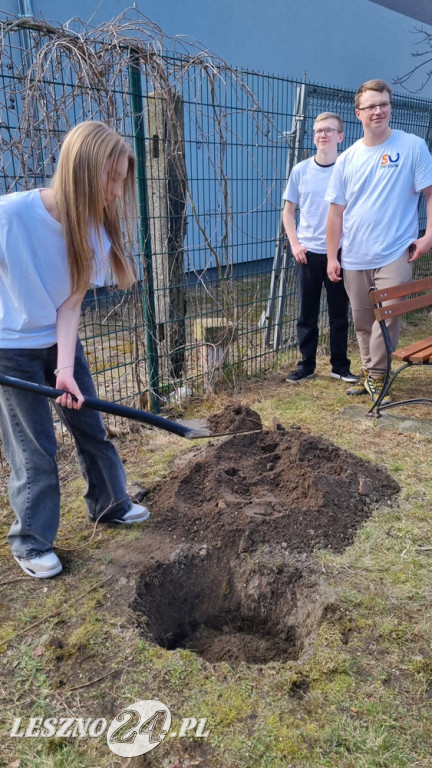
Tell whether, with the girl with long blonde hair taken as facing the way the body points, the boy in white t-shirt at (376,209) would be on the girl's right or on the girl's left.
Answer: on the girl's left

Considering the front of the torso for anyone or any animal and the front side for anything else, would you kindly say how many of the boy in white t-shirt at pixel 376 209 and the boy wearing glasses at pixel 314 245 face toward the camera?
2

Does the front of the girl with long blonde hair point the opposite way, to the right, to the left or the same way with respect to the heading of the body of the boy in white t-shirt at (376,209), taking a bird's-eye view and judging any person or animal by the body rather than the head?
to the left

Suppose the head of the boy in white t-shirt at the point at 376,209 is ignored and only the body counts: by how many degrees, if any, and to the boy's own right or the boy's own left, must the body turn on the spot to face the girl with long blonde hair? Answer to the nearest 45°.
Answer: approximately 45° to the boy's own right

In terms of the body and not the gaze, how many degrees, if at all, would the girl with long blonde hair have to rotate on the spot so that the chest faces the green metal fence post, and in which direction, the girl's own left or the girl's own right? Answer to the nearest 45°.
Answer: approximately 135° to the girl's own left

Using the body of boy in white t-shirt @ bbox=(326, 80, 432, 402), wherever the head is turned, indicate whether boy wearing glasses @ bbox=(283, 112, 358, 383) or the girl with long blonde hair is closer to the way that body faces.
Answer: the girl with long blonde hair

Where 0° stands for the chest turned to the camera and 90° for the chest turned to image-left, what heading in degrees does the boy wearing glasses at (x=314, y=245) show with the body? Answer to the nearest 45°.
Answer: approximately 0°
